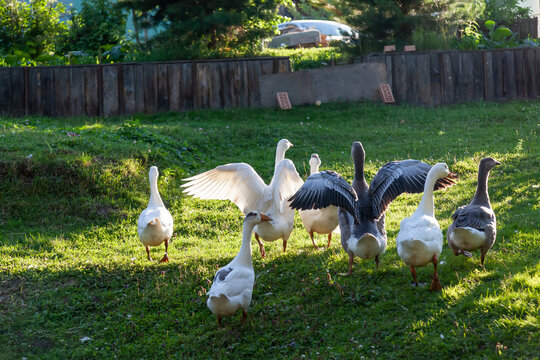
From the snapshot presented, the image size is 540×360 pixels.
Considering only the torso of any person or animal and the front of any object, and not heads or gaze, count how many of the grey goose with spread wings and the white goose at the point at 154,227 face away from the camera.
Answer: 2

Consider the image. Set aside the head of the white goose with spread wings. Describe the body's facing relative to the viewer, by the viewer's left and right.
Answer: facing away from the viewer and to the right of the viewer

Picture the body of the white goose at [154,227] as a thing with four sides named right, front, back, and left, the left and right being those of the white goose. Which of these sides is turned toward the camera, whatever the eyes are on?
back

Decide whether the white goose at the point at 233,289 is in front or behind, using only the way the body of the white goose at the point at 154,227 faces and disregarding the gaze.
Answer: behind

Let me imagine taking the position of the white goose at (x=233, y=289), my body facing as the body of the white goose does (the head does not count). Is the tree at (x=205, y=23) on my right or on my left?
on my left

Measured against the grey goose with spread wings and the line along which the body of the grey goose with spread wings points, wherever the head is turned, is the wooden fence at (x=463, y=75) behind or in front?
in front

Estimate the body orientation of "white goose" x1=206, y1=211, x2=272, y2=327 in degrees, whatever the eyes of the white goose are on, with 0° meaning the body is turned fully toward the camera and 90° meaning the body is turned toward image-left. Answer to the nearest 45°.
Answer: approximately 225°

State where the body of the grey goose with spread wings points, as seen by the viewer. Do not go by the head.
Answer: away from the camera

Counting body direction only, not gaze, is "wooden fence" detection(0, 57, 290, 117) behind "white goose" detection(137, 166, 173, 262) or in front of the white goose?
in front

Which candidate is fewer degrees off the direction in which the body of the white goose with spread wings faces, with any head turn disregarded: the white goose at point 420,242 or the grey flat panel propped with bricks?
the grey flat panel propped with bricks
